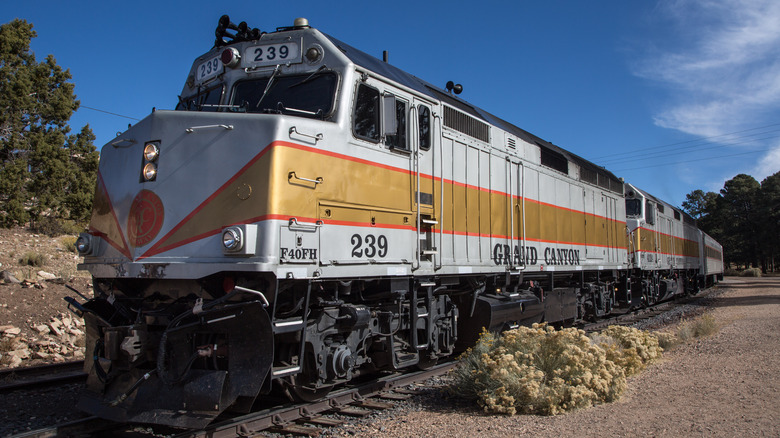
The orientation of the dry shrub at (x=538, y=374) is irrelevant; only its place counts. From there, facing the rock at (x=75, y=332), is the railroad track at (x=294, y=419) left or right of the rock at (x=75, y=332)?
left

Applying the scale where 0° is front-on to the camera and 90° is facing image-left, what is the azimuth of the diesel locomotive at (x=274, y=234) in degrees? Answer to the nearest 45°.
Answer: approximately 45°

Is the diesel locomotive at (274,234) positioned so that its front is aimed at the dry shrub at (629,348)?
no

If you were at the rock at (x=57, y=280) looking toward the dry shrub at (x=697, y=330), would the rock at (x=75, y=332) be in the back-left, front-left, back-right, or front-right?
front-right

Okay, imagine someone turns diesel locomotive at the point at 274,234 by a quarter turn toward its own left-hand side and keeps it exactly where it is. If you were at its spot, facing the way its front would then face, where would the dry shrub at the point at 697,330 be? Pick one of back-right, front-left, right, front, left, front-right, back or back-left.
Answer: left

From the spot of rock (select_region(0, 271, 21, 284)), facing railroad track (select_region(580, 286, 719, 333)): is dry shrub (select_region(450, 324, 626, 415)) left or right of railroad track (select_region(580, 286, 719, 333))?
right

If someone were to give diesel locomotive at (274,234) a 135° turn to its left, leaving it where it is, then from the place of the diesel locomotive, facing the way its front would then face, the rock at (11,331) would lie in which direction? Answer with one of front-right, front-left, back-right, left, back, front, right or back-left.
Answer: back-left

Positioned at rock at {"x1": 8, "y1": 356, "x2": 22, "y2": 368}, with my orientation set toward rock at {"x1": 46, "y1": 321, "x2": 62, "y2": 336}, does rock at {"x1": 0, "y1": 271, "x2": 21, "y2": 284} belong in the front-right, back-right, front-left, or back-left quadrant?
front-left

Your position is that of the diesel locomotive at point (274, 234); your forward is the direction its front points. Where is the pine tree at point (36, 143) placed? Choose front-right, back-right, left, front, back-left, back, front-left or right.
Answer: right

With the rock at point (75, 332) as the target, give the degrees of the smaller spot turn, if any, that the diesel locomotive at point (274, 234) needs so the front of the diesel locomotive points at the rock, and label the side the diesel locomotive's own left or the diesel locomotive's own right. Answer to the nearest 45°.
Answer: approximately 90° to the diesel locomotive's own right

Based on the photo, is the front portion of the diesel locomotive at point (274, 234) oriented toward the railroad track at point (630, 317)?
no

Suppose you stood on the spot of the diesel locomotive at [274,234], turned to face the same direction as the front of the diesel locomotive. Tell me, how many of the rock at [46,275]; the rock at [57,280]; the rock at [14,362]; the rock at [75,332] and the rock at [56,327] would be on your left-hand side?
0

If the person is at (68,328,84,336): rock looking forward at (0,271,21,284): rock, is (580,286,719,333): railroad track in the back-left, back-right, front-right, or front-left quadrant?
back-right

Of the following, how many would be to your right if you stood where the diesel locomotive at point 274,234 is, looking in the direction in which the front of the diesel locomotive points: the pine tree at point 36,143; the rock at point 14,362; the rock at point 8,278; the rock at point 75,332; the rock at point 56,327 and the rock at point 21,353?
6

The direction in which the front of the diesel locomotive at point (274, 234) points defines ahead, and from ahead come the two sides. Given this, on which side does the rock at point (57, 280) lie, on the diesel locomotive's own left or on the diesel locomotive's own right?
on the diesel locomotive's own right
